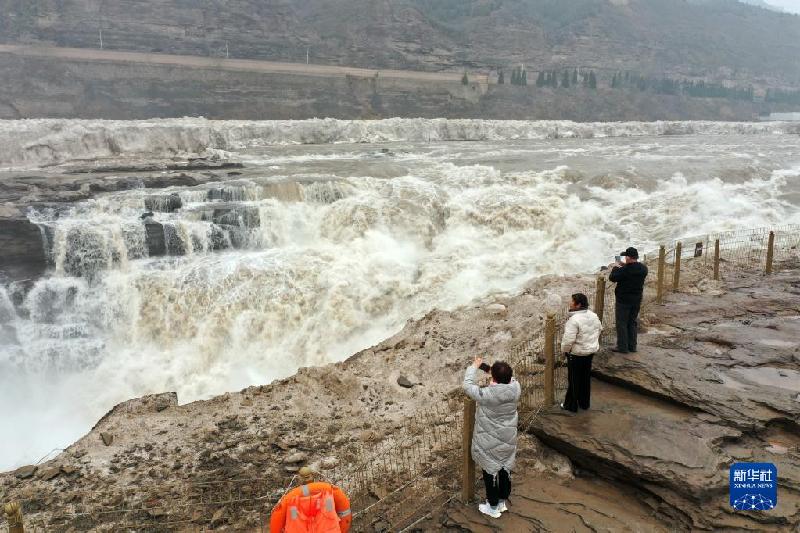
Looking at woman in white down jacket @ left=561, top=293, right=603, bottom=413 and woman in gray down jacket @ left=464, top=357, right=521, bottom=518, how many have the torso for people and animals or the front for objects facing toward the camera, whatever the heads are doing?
0

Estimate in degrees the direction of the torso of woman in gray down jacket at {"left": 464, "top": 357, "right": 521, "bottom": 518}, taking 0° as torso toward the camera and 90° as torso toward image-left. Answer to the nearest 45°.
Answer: approximately 135°

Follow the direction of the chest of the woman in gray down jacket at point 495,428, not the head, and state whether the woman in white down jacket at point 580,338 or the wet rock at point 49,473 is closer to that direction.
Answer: the wet rock

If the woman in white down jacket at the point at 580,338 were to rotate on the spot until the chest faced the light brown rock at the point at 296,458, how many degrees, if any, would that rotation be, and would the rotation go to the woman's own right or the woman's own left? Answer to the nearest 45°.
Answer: approximately 45° to the woman's own left

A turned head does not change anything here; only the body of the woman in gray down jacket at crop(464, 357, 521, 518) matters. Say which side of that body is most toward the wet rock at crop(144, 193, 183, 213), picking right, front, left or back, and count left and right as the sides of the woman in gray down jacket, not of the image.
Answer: front

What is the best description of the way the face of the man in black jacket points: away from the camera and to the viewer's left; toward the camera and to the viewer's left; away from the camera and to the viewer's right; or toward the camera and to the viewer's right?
away from the camera and to the viewer's left

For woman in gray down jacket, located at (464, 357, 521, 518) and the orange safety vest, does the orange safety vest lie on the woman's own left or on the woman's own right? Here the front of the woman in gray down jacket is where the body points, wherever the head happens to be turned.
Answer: on the woman's own left
